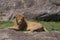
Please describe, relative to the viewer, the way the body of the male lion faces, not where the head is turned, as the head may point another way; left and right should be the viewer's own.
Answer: facing to the left of the viewer
